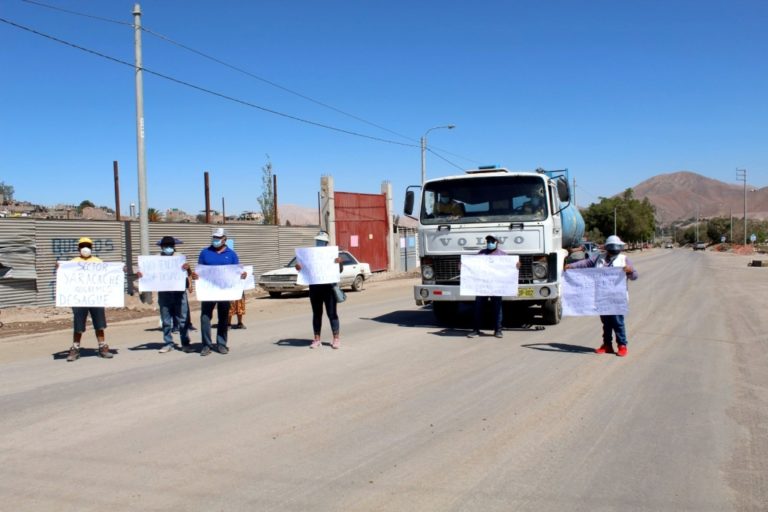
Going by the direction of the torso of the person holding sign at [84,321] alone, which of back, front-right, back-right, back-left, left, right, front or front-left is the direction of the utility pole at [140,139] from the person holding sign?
back

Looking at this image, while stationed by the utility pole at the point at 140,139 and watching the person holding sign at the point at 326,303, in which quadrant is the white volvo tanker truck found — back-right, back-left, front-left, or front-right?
front-left

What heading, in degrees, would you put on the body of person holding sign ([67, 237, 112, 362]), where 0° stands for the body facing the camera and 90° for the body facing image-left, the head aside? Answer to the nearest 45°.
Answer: approximately 0°

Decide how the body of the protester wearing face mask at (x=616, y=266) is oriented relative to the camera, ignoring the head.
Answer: toward the camera

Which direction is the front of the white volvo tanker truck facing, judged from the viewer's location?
facing the viewer

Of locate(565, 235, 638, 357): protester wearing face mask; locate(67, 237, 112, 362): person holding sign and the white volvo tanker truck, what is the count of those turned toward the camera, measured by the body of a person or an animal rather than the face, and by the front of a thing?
3

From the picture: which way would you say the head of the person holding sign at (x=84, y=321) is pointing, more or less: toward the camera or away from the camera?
toward the camera

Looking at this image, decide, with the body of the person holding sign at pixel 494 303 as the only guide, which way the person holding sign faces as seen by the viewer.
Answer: toward the camera

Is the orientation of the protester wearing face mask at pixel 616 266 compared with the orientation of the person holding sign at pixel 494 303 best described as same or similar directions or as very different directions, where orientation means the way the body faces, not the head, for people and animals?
same or similar directions

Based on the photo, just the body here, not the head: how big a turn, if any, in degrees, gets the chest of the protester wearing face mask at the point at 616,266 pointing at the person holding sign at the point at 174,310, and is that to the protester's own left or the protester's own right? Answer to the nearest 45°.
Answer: approximately 90° to the protester's own right

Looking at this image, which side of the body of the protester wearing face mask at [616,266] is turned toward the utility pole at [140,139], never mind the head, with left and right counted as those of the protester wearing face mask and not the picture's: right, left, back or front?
right
